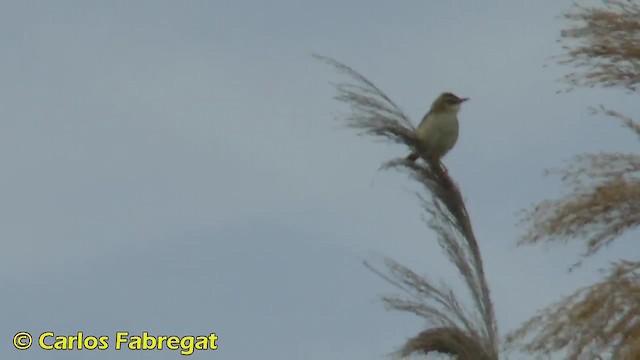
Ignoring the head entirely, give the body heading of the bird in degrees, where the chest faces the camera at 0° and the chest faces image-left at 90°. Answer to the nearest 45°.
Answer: approximately 315°
